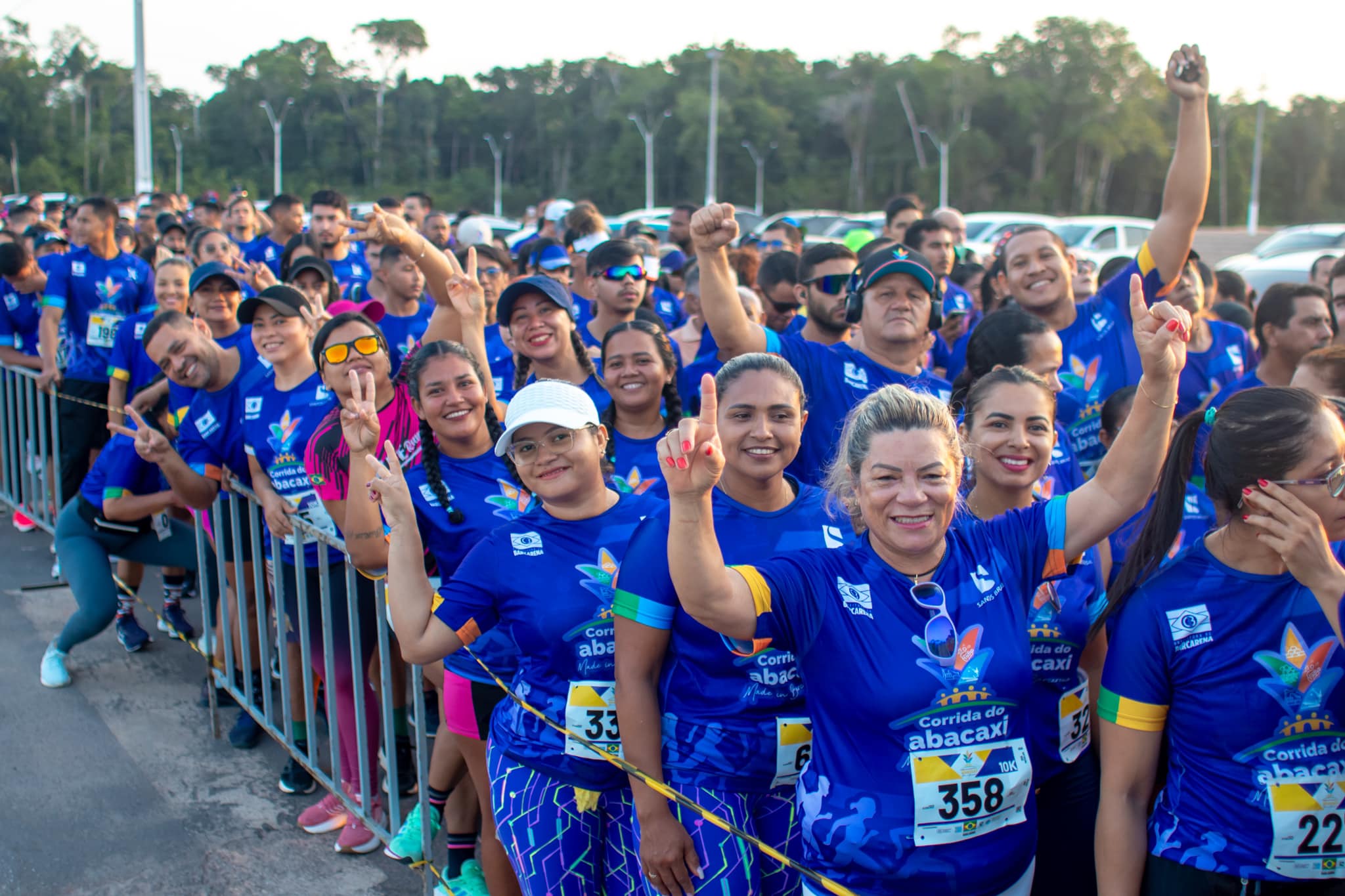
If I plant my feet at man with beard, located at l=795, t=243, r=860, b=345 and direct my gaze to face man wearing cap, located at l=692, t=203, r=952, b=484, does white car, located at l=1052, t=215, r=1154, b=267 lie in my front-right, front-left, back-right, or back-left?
back-left

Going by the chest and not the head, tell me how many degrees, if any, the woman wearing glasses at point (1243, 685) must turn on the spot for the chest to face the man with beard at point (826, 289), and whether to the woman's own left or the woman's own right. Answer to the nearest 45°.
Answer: approximately 180°

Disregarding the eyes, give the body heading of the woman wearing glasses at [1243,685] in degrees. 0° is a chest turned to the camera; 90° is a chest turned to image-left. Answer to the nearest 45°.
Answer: approximately 315°

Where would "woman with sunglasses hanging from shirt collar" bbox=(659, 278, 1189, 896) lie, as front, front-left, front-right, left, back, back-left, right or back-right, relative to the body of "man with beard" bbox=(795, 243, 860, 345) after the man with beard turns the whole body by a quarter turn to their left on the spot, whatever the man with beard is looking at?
back-right

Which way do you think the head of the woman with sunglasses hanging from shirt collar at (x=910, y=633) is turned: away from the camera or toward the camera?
toward the camera

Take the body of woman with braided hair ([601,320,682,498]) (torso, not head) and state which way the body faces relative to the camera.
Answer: toward the camera

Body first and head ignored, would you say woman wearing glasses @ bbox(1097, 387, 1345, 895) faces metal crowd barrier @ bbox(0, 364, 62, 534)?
no

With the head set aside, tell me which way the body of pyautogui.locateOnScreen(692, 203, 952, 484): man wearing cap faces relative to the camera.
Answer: toward the camera

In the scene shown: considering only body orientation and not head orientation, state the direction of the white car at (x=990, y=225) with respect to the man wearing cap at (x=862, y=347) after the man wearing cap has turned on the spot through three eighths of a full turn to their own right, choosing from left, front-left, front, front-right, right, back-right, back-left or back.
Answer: front-right

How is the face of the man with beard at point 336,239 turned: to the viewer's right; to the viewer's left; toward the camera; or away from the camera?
toward the camera

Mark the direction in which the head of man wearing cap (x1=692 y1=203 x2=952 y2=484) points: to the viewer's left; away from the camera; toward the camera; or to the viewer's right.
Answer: toward the camera

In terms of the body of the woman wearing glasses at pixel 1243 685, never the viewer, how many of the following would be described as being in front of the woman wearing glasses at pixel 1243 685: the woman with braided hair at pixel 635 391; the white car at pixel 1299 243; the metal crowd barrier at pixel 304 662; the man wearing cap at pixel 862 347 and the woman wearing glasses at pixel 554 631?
0

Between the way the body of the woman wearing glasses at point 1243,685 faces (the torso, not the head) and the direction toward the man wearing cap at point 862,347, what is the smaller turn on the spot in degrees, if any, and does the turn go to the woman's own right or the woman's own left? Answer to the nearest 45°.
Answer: approximately 180°

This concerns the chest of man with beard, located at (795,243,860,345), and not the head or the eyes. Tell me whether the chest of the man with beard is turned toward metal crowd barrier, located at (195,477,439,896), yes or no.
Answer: no

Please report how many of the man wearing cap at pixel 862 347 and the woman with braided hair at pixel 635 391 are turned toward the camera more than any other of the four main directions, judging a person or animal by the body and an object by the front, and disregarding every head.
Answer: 2

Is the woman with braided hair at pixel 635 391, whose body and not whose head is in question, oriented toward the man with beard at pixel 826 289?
no

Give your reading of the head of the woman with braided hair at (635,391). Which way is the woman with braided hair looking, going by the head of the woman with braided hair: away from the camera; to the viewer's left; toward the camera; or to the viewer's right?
toward the camera

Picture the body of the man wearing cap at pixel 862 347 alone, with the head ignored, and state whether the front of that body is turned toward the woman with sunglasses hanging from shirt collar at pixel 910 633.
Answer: yes
